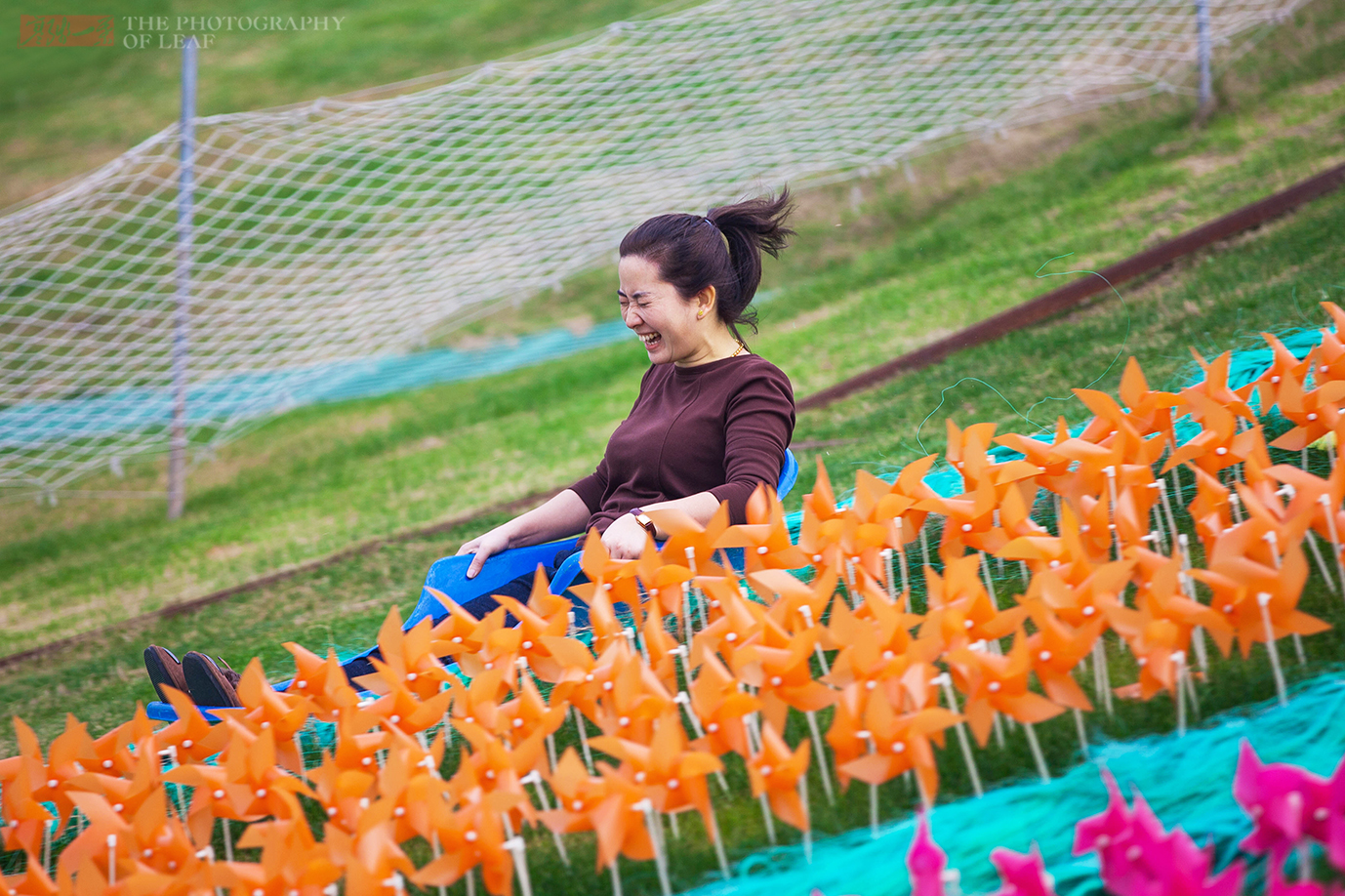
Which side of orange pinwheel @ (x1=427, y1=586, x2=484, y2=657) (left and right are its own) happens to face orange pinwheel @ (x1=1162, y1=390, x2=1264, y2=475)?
left

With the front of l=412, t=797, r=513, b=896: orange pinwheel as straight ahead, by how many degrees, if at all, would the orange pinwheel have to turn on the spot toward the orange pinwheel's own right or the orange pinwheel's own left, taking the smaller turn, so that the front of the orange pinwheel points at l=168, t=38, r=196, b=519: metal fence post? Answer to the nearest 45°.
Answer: approximately 180°

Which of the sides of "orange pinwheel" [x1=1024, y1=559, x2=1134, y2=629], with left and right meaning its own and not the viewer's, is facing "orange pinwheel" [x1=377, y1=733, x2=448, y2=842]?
right

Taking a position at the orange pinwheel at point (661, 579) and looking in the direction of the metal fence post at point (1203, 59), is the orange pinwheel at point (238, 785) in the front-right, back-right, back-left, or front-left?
back-left

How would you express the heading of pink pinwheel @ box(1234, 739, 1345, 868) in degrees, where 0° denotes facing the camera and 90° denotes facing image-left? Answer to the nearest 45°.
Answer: approximately 0°
